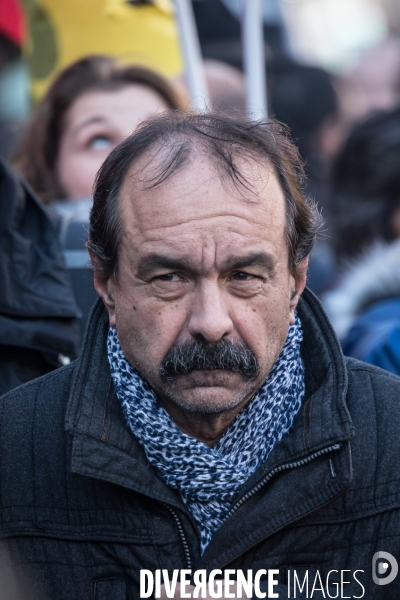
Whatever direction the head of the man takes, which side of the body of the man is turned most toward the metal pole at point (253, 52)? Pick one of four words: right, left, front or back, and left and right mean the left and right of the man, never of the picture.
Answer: back

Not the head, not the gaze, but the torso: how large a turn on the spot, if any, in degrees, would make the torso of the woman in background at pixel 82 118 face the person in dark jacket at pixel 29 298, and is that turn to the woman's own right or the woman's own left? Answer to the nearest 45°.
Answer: approximately 45° to the woman's own right

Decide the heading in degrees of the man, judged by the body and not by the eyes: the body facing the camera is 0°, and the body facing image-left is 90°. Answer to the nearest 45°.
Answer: approximately 0°

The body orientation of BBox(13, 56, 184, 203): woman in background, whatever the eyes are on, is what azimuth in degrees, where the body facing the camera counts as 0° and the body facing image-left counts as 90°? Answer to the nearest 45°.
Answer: approximately 315°

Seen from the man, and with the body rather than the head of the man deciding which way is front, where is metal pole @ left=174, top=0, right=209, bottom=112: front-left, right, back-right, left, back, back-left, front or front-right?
back
